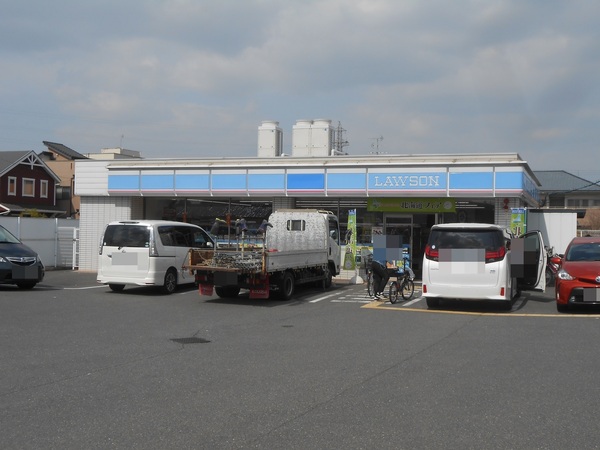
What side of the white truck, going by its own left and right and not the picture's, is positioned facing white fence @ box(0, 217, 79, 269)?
left

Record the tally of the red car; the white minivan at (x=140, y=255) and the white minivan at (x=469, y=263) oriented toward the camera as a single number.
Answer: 1

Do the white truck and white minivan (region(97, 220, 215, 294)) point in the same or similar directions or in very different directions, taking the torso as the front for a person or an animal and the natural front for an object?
same or similar directions

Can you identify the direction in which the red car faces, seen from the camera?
facing the viewer

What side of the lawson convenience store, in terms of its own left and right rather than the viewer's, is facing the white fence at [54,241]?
right

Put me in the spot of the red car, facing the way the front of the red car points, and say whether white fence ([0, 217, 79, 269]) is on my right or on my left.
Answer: on my right

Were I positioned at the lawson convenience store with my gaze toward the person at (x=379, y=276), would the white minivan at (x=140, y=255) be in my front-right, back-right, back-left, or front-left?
front-right

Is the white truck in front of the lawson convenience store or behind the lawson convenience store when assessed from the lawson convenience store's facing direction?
in front

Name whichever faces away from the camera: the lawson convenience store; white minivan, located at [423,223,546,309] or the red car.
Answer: the white minivan

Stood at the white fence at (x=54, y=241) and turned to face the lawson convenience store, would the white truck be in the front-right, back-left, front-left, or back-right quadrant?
front-right

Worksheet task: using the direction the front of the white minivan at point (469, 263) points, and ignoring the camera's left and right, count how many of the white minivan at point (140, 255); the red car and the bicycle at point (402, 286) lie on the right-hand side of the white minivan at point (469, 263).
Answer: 1

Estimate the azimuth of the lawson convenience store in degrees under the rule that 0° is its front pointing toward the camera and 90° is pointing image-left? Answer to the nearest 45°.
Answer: approximately 0°

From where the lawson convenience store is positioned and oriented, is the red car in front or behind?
in front

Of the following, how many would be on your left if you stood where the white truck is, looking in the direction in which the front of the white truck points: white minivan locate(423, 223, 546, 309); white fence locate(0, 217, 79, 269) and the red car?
1

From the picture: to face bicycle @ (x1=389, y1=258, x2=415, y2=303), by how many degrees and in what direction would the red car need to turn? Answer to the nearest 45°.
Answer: approximately 90° to its right

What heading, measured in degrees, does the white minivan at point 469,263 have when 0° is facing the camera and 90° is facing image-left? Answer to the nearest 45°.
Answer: approximately 180°

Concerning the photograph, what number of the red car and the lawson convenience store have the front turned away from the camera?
0

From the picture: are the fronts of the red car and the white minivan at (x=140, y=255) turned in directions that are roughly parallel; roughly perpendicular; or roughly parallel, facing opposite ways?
roughly parallel, facing opposite ways

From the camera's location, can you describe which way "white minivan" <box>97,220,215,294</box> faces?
facing away from the viewer and to the right of the viewer
